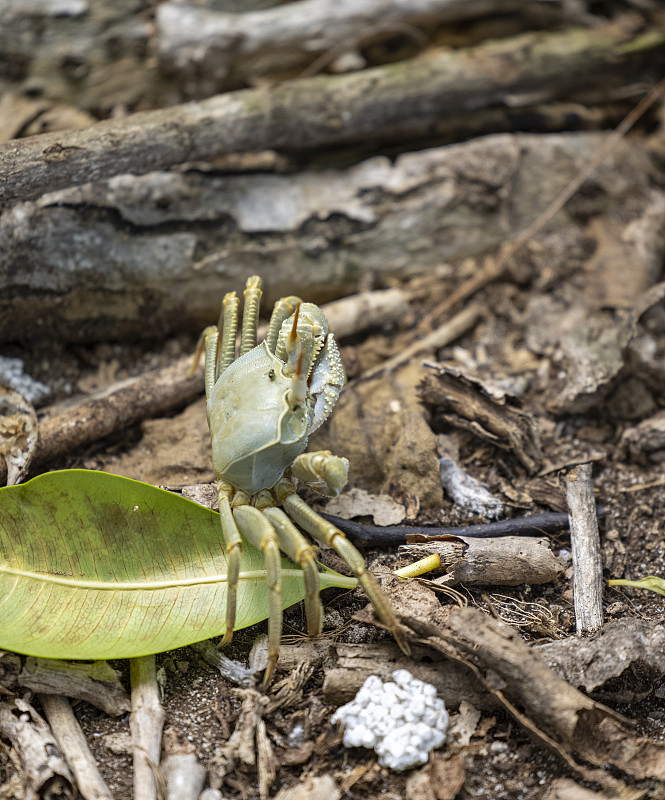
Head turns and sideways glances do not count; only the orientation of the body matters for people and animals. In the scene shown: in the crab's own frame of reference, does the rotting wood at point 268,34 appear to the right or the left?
on its left

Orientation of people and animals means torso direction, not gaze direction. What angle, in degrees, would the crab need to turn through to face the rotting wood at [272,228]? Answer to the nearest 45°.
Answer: approximately 90° to its left

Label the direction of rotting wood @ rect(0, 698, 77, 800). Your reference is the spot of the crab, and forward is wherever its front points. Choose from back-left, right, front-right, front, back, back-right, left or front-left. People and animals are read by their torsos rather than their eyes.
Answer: back-right

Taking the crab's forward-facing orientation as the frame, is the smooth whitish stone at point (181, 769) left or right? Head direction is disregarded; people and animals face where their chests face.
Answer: on its right

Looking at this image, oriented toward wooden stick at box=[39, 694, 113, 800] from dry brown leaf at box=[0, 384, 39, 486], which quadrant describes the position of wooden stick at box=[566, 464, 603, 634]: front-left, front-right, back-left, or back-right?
front-left

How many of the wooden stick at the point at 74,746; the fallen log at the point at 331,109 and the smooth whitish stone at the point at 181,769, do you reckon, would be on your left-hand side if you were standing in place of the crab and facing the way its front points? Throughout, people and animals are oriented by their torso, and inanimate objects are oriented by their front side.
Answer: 1

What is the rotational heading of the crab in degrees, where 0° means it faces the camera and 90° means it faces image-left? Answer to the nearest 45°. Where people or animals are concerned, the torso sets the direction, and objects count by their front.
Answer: approximately 270°

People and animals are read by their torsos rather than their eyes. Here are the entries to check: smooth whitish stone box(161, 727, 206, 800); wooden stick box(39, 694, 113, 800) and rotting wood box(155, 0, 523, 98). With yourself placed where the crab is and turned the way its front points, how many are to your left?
1

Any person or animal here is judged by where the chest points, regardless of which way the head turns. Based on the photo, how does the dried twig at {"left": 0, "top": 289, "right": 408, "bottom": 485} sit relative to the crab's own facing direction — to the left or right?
on its left
